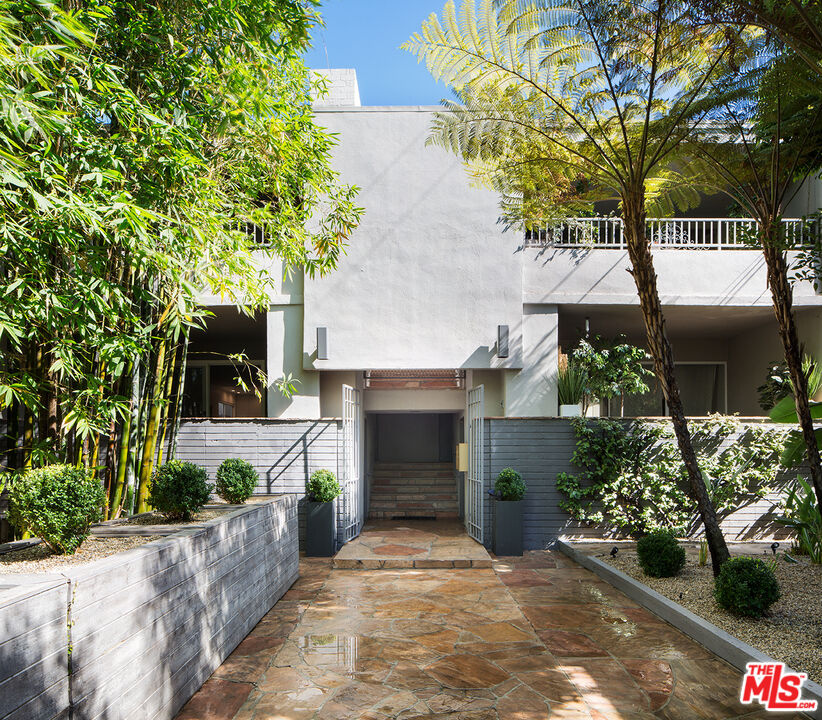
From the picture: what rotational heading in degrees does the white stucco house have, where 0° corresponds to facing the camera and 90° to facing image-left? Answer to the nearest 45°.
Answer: approximately 0°

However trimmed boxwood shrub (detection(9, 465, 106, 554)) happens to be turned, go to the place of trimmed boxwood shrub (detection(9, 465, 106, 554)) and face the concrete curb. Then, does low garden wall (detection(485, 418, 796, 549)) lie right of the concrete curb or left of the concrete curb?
left

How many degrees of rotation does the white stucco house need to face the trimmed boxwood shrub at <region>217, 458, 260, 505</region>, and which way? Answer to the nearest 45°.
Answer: approximately 45° to its right

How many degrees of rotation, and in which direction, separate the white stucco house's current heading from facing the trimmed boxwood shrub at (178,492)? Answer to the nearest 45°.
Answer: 0° — it already faces it

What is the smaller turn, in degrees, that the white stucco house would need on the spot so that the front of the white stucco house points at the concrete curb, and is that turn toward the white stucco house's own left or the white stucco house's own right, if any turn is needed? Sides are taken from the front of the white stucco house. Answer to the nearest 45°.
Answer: approximately 45° to the white stucco house's own left
